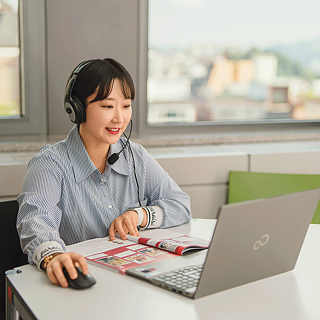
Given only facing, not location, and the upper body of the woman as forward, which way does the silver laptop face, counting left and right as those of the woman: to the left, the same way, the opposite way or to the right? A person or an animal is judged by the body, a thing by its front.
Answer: the opposite way

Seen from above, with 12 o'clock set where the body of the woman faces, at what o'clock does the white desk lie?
The white desk is roughly at 1 o'clock from the woman.

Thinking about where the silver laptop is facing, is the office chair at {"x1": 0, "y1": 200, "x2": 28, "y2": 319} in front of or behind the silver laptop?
in front

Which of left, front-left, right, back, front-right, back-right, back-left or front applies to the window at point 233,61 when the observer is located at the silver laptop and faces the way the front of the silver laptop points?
front-right

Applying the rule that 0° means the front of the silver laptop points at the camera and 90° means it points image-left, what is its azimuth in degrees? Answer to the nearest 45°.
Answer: approximately 135°

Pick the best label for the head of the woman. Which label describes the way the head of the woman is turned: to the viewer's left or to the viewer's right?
to the viewer's right

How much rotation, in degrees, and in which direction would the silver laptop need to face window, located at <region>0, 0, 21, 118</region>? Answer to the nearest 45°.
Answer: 0° — it already faces it

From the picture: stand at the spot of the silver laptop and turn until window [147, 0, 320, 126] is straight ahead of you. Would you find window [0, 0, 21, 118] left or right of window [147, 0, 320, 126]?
left

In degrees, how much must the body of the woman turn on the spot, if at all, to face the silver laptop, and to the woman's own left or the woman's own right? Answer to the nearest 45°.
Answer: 0° — they already face it

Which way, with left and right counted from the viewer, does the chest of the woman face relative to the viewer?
facing the viewer and to the right of the viewer
